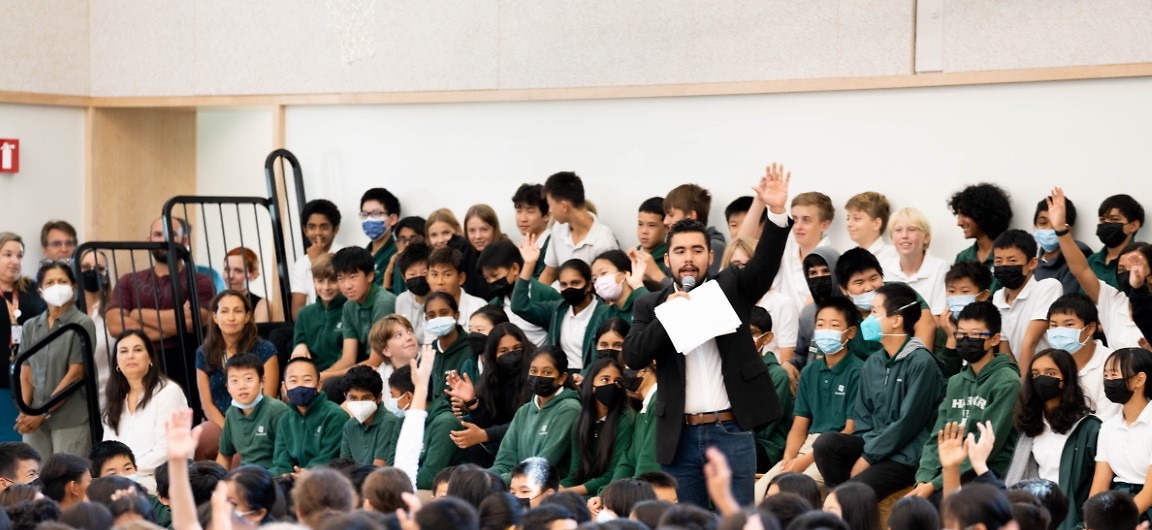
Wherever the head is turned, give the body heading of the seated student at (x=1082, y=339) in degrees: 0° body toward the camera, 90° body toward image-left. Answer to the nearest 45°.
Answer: approximately 45°

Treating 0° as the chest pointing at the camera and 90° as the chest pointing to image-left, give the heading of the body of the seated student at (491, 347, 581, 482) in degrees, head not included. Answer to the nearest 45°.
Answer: approximately 45°

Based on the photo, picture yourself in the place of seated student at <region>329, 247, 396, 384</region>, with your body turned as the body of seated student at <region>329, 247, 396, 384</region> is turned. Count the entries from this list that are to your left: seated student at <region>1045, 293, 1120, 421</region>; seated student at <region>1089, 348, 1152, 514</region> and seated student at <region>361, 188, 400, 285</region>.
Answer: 2

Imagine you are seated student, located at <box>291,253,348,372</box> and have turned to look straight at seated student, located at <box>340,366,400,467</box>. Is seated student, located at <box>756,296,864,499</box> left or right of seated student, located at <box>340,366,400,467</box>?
left

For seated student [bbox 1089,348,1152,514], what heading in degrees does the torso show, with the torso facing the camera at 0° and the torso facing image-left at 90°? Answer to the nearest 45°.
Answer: approximately 45°
